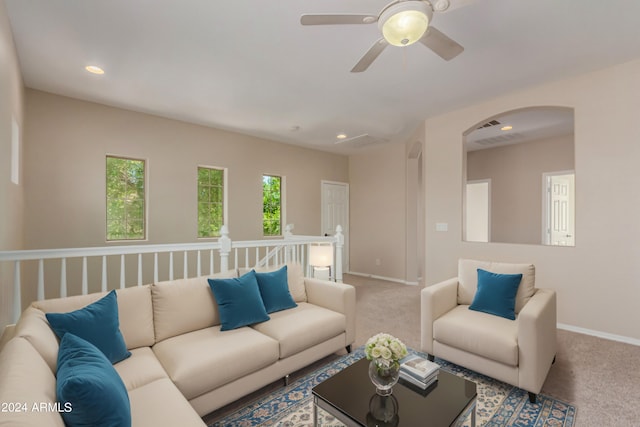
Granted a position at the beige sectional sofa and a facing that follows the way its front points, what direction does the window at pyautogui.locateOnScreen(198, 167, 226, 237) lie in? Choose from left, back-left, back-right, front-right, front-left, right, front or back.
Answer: back-left

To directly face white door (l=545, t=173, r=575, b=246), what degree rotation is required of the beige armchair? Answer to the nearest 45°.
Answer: approximately 135° to its right

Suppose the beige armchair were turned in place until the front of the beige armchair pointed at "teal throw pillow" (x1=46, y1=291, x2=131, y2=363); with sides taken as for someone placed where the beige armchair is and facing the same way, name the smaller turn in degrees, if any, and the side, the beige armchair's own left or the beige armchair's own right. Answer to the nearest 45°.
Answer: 0° — it already faces it

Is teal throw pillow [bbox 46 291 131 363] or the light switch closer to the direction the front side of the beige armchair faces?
the teal throw pillow

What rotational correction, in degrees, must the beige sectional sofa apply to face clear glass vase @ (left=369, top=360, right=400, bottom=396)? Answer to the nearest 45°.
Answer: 0° — it already faces it

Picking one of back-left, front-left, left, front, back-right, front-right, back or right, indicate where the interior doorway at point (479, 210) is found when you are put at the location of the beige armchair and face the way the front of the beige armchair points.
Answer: back-right

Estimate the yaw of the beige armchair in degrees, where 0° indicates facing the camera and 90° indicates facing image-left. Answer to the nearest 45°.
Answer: approximately 45°

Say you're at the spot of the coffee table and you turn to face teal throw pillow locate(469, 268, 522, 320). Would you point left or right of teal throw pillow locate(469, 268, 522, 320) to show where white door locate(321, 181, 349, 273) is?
left

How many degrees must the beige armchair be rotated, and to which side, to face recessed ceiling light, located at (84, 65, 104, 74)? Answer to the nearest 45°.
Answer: approximately 45° to its right

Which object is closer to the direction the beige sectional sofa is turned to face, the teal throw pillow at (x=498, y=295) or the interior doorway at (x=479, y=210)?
the teal throw pillow

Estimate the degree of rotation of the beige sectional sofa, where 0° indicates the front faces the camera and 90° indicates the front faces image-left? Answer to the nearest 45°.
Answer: approximately 315°
